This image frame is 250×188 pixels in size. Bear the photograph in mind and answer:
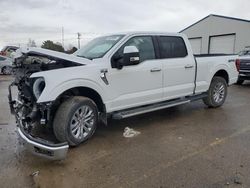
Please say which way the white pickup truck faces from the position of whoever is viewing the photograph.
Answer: facing the viewer and to the left of the viewer

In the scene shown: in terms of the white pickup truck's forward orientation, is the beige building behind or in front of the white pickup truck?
behind
